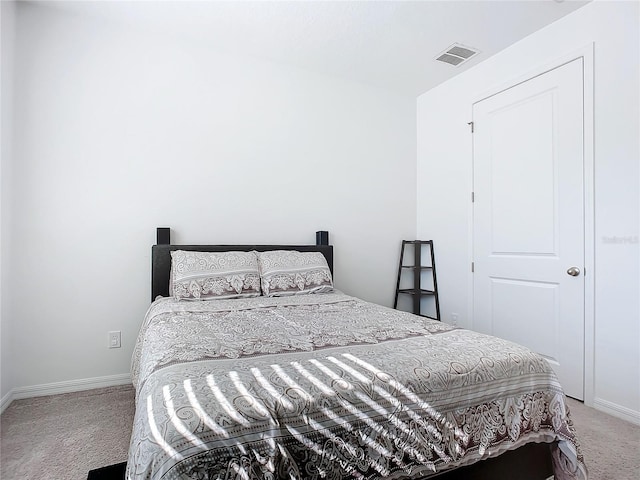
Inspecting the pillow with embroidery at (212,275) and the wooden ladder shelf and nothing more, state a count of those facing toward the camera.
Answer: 2

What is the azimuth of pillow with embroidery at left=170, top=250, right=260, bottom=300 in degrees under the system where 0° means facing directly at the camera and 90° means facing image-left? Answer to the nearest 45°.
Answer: approximately 0°

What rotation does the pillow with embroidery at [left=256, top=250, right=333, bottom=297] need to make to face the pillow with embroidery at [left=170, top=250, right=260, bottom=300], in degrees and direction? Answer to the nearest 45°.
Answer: approximately 90° to its right

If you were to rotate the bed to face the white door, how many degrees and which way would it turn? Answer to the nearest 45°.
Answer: approximately 90° to its left

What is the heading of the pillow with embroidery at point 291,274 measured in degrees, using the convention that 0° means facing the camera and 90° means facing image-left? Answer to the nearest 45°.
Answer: approximately 0°

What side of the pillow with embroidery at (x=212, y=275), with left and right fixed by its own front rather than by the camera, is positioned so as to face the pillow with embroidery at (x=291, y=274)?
left

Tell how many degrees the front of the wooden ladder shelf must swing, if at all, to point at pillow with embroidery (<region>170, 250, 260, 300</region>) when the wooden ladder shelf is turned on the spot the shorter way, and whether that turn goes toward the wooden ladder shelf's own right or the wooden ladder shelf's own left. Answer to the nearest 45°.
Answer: approximately 45° to the wooden ladder shelf's own right
